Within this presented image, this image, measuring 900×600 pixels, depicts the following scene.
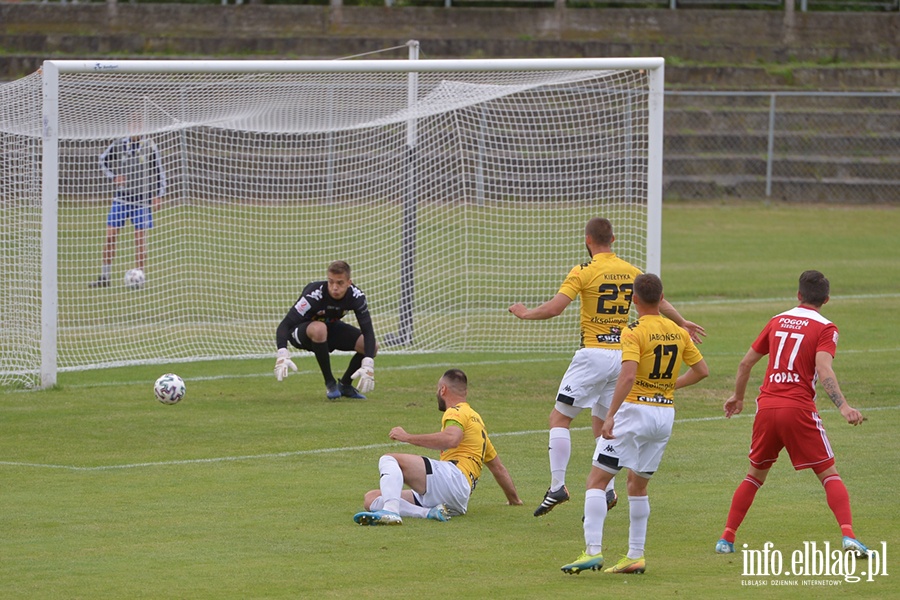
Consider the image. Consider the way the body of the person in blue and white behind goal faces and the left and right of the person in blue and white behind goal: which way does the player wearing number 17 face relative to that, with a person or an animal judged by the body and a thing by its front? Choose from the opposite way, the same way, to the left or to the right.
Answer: the opposite way

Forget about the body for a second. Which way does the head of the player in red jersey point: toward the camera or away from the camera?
away from the camera

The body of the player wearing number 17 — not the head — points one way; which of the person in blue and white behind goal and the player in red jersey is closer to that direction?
the person in blue and white behind goal

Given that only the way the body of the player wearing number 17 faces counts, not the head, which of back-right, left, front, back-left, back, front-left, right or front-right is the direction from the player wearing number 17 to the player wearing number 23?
front-right

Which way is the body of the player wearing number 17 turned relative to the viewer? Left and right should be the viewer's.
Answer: facing away from the viewer and to the left of the viewer

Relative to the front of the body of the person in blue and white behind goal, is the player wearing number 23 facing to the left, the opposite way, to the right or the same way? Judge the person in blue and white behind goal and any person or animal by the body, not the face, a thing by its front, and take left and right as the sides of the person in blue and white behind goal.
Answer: the opposite way

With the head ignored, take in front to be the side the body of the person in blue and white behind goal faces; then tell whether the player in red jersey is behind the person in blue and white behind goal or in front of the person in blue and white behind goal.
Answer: in front

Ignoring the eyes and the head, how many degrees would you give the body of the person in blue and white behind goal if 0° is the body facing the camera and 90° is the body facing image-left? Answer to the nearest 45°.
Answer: approximately 0°

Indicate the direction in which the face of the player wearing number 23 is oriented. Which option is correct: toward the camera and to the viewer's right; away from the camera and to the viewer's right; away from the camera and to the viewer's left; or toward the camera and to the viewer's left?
away from the camera and to the viewer's left

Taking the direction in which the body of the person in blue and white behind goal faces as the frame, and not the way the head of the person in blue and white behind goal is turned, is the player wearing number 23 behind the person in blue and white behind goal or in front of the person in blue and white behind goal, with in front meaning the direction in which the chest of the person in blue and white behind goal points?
in front

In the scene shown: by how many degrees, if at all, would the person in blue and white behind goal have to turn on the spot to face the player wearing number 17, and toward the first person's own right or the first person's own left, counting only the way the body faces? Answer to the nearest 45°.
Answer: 0° — they already face them
